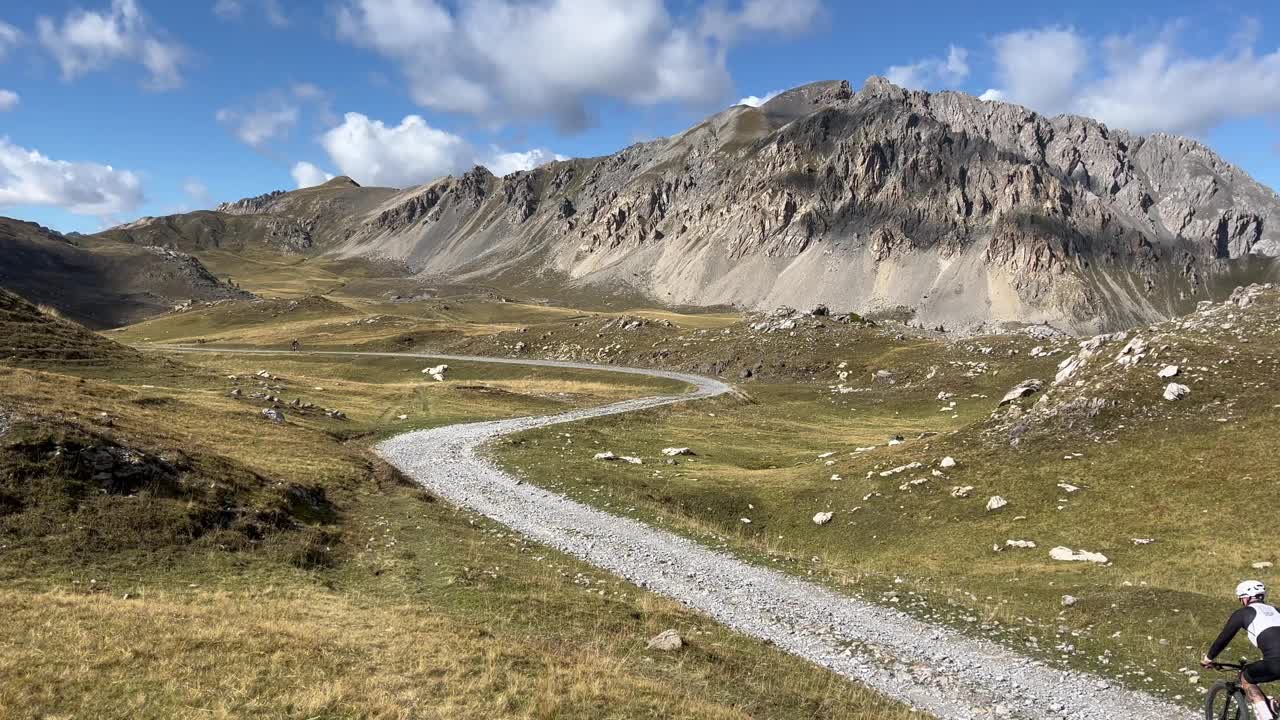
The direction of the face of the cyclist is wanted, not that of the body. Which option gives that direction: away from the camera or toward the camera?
away from the camera

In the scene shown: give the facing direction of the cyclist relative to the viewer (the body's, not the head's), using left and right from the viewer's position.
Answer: facing away from the viewer and to the left of the viewer

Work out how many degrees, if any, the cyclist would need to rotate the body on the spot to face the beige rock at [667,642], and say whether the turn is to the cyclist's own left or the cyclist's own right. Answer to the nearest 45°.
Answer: approximately 45° to the cyclist's own left

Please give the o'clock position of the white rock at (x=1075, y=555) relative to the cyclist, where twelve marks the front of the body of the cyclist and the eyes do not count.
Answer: The white rock is roughly at 1 o'clock from the cyclist.
